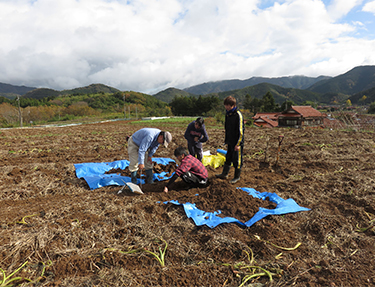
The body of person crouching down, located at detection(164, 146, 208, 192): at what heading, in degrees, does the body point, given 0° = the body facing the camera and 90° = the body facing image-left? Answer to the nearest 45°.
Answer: approximately 90°

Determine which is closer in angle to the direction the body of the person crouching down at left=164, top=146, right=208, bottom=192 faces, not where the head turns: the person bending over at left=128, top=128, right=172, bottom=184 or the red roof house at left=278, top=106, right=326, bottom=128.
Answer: the person bending over

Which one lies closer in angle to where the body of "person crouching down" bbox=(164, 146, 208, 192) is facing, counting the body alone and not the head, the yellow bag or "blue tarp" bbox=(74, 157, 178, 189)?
the blue tarp

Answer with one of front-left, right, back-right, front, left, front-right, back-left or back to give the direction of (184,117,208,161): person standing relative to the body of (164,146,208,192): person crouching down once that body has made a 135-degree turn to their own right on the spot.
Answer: front-left

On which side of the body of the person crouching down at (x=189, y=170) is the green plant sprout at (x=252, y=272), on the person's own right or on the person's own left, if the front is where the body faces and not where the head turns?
on the person's own left

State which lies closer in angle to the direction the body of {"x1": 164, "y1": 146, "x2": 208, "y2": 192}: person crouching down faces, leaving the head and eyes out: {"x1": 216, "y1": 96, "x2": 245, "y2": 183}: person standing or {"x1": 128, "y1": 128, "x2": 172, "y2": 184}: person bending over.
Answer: the person bending over

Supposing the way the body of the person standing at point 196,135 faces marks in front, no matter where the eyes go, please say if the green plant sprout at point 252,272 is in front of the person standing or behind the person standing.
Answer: in front

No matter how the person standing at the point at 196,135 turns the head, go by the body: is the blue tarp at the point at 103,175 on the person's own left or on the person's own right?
on the person's own right
